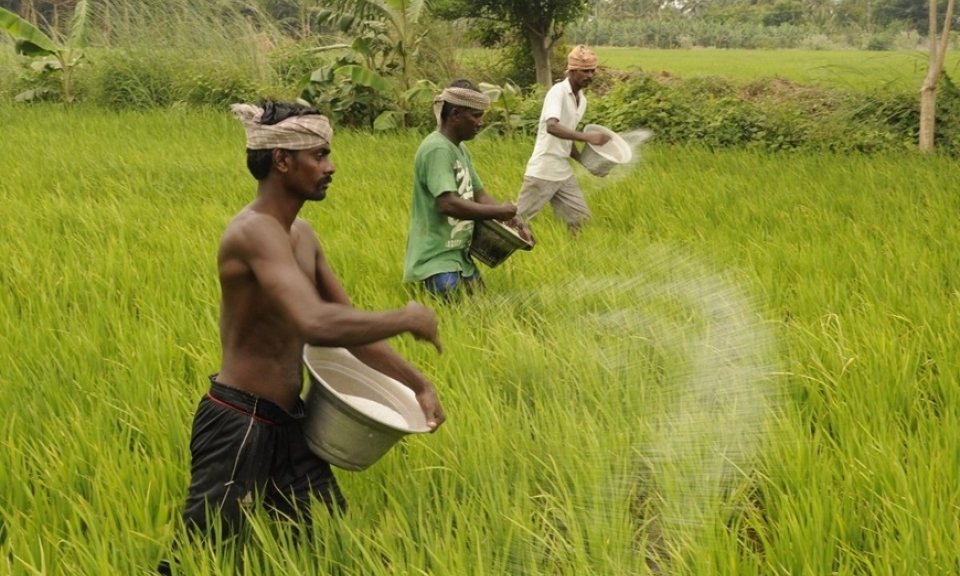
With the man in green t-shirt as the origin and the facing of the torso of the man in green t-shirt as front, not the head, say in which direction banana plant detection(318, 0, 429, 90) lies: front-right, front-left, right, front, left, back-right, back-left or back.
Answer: back-left

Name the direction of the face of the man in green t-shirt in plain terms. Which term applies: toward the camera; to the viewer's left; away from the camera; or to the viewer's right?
to the viewer's right

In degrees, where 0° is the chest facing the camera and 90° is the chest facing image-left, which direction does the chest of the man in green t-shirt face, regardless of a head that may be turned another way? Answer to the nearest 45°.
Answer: approximately 315°

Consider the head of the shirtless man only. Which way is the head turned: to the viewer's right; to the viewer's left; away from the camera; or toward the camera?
to the viewer's right

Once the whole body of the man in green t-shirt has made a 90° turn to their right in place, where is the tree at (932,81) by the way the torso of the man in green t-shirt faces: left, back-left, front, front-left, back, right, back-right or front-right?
back

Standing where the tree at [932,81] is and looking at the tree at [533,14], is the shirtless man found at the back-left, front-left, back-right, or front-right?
back-left

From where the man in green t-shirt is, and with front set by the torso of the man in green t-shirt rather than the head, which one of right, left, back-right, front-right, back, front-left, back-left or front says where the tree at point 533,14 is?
back-left

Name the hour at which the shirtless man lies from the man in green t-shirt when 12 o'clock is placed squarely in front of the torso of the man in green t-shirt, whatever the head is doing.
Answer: The shirtless man is roughly at 2 o'clock from the man in green t-shirt.

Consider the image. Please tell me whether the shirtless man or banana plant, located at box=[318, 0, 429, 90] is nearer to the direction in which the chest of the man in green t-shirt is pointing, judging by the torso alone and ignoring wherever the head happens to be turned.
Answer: the shirtless man

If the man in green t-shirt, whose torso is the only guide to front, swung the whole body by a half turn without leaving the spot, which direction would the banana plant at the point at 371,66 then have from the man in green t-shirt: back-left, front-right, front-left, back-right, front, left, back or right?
front-right

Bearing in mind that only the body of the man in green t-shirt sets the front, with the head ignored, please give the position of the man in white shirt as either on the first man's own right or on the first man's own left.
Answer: on the first man's own left

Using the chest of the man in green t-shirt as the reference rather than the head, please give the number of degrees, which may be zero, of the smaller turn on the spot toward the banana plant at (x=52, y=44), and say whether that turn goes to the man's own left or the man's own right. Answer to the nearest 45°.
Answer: approximately 180°
